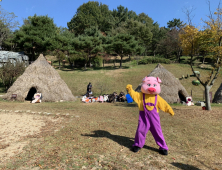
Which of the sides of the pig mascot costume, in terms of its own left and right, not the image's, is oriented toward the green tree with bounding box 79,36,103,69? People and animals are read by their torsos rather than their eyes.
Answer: back

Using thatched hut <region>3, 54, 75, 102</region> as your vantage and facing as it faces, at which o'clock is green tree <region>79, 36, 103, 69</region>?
The green tree is roughly at 7 o'clock from the thatched hut.

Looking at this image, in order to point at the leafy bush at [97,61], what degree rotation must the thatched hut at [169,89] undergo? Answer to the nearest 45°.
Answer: approximately 180°

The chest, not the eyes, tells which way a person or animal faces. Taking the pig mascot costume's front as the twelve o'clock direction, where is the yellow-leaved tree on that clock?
The yellow-leaved tree is roughly at 7 o'clock from the pig mascot costume.

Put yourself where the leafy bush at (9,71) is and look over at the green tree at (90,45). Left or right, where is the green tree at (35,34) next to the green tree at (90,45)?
left

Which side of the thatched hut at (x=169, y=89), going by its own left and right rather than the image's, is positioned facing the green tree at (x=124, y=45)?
back

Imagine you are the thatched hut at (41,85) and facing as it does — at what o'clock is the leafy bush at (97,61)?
The leafy bush is roughly at 7 o'clock from the thatched hut.

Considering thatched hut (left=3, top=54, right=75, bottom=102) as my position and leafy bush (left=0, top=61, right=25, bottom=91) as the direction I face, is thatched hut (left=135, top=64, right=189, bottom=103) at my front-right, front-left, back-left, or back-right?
back-right

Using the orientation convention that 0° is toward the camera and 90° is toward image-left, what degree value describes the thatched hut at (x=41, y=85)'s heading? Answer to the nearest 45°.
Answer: approximately 0°

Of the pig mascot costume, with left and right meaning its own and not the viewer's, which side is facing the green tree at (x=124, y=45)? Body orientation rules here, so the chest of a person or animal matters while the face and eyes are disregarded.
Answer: back

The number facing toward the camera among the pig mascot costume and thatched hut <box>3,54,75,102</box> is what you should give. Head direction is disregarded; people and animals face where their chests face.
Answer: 2

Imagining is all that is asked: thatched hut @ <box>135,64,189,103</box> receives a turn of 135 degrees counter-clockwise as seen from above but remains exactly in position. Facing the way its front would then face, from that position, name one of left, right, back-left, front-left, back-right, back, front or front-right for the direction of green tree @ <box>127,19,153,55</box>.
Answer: front

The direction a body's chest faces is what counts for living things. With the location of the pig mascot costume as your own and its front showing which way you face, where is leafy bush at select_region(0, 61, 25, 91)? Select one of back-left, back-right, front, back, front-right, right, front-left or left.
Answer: back-right
